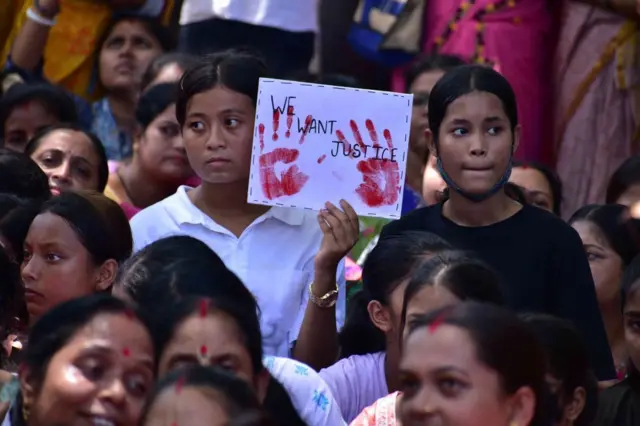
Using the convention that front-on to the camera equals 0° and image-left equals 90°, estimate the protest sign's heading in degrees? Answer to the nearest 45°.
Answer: approximately 0°

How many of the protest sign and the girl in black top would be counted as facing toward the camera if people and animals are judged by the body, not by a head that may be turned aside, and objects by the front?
2

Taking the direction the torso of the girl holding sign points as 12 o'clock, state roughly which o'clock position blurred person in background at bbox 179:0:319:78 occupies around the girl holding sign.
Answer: The blurred person in background is roughly at 6 o'clock from the girl holding sign.

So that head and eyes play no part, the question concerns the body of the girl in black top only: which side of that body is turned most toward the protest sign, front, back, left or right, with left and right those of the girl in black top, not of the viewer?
right

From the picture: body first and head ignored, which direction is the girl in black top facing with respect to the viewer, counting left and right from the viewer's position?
facing the viewer

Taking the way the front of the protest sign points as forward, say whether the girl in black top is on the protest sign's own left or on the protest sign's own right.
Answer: on the protest sign's own left

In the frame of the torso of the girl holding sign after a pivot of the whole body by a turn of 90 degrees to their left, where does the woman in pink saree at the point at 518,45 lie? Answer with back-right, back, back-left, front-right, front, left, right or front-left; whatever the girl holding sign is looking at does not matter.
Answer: front-left

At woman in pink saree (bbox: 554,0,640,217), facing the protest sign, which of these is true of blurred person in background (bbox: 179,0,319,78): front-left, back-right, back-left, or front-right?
front-right

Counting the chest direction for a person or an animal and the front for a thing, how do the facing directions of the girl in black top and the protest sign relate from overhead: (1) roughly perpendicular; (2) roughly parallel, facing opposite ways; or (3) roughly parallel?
roughly parallel

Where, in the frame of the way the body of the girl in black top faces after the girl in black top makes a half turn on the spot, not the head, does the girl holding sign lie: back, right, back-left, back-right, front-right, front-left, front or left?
left
